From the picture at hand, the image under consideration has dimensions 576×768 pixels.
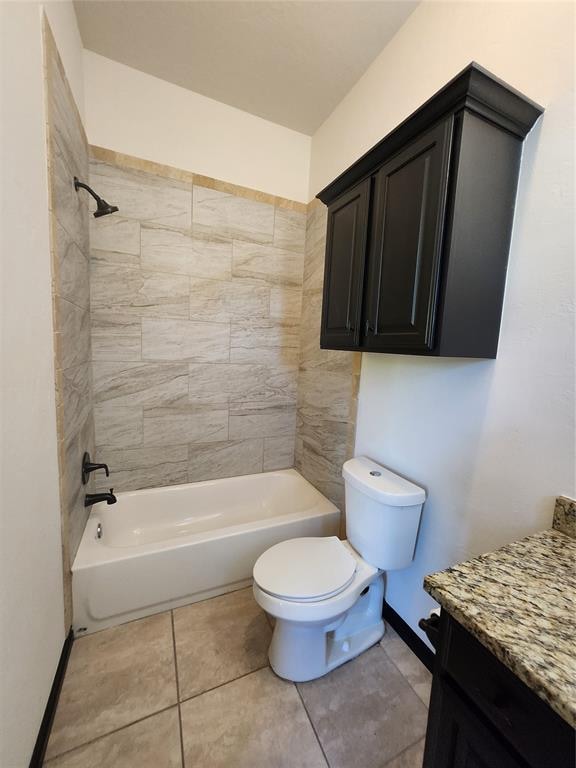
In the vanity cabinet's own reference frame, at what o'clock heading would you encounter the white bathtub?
The white bathtub is roughly at 2 o'clock from the vanity cabinet.

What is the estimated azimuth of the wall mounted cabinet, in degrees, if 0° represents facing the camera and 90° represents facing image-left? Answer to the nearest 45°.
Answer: approximately 45°

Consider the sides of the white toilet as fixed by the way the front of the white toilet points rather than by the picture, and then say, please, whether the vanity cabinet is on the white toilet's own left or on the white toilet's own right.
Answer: on the white toilet's own left

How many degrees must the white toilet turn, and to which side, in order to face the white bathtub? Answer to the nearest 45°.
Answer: approximately 45° to its right

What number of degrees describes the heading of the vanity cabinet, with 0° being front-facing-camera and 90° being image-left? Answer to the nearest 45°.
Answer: approximately 45°
